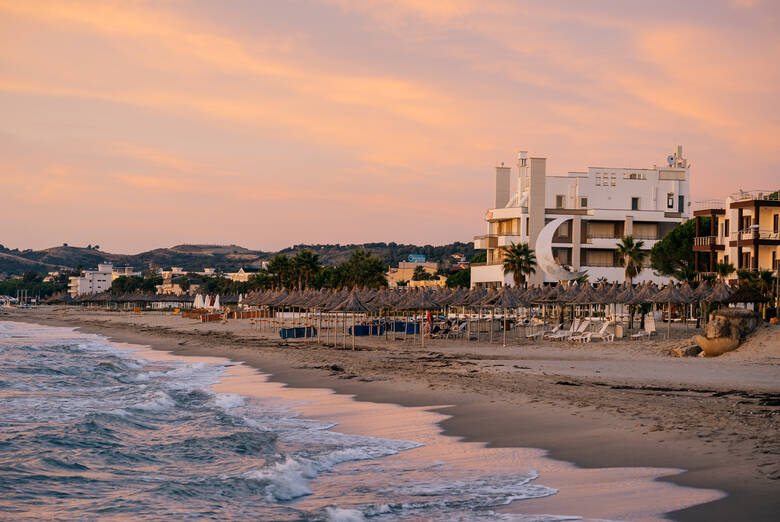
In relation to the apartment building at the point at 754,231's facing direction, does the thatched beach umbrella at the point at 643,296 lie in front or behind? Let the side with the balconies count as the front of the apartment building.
in front

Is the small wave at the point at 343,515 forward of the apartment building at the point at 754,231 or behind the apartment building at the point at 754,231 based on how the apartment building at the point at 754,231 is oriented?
forward

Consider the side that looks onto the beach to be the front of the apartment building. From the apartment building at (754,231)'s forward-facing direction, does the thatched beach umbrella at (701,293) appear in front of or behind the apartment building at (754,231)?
in front

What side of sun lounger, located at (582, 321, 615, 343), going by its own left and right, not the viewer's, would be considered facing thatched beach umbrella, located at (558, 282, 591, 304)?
right

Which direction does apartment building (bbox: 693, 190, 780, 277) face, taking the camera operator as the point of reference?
facing the viewer and to the left of the viewer

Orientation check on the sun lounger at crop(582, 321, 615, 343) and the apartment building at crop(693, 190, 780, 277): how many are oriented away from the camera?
0

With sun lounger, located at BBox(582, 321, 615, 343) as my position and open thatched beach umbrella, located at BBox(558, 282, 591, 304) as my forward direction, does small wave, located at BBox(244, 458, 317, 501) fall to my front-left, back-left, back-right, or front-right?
back-left

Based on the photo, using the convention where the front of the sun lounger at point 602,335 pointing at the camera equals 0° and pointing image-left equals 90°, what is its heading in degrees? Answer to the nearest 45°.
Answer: approximately 90°

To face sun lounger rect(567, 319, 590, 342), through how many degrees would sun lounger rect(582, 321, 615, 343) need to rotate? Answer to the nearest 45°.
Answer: approximately 45° to its right

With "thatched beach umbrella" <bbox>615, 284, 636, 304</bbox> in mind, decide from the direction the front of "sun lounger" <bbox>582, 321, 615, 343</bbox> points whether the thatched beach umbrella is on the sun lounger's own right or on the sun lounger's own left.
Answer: on the sun lounger's own right
